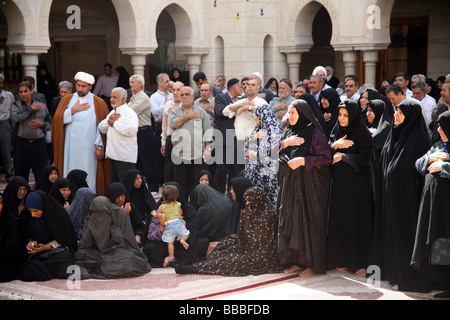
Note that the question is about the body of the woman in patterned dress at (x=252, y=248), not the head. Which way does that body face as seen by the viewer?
to the viewer's left

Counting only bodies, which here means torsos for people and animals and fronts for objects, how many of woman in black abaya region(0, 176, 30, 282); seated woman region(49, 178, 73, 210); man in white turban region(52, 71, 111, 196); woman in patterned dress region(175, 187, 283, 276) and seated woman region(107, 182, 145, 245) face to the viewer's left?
1

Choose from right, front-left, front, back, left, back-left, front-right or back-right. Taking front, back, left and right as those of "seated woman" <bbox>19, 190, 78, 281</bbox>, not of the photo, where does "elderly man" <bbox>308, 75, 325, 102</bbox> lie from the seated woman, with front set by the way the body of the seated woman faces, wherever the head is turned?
back

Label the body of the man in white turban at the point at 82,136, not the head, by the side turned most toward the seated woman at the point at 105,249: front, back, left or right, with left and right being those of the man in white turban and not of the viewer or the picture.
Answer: front

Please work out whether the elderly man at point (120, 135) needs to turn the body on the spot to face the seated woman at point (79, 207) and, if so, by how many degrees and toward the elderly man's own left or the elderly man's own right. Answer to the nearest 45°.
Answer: approximately 45° to the elderly man's own left

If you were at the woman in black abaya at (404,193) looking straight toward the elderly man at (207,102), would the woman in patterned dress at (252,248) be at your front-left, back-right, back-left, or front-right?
front-left

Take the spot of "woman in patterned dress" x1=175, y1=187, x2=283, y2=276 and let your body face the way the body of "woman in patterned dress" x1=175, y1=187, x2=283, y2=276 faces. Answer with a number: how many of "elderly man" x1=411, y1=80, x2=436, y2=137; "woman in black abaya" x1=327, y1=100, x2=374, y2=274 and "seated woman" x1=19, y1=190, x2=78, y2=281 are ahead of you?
1

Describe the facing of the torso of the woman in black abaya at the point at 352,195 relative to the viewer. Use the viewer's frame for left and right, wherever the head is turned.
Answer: facing the viewer and to the left of the viewer

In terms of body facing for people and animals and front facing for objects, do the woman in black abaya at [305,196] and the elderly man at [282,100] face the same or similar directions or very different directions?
same or similar directions

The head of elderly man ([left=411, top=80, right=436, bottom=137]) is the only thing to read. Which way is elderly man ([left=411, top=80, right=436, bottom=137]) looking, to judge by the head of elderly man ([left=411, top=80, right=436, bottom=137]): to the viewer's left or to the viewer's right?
to the viewer's left

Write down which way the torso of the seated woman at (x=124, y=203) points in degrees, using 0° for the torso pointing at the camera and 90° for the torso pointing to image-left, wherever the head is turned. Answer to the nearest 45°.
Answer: approximately 315°
